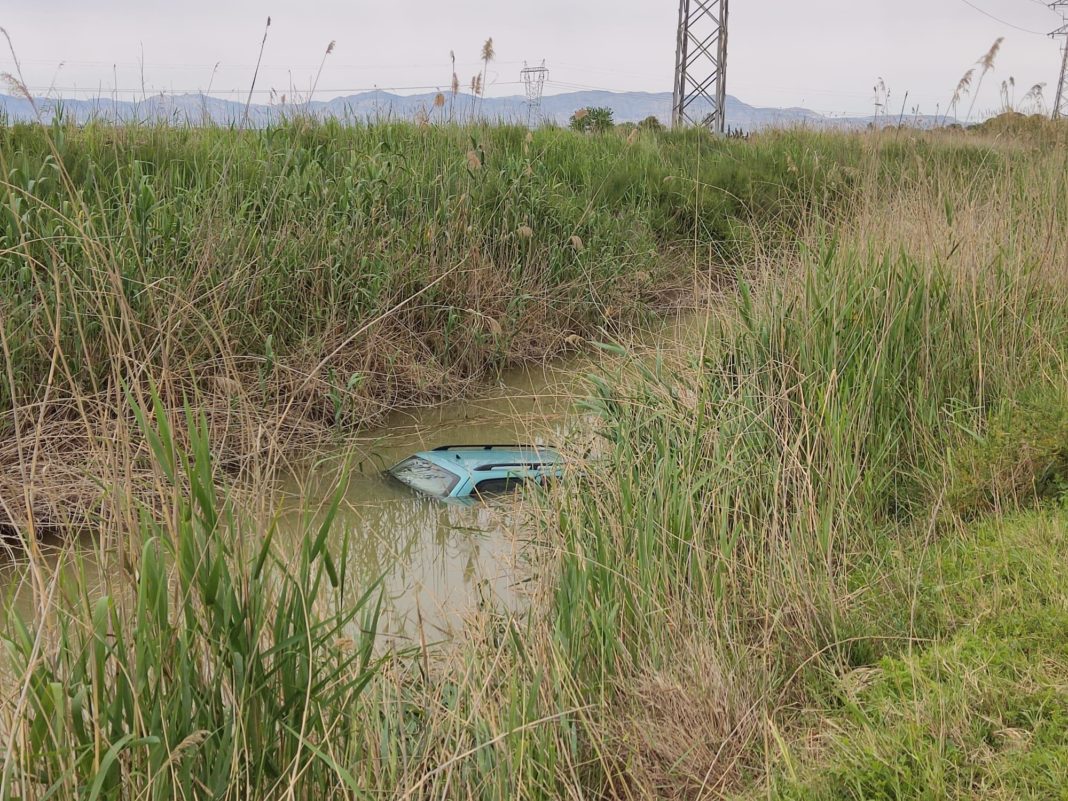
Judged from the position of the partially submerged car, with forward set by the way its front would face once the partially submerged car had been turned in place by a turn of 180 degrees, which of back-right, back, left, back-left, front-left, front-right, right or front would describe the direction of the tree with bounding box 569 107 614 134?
front-left

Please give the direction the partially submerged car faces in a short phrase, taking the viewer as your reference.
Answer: facing the viewer and to the left of the viewer
